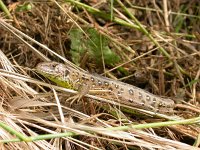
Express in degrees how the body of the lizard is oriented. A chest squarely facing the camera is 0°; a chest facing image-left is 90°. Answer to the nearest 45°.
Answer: approximately 90°
